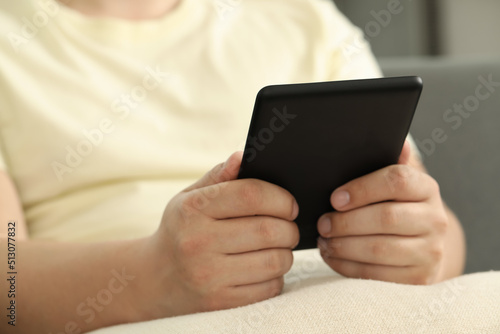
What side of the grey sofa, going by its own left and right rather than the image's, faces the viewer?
front

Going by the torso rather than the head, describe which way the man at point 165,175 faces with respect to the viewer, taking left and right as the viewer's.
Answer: facing the viewer and to the right of the viewer
